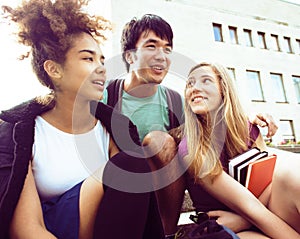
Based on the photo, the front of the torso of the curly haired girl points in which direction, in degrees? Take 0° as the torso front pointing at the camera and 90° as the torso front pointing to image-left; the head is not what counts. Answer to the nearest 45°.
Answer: approximately 315°
